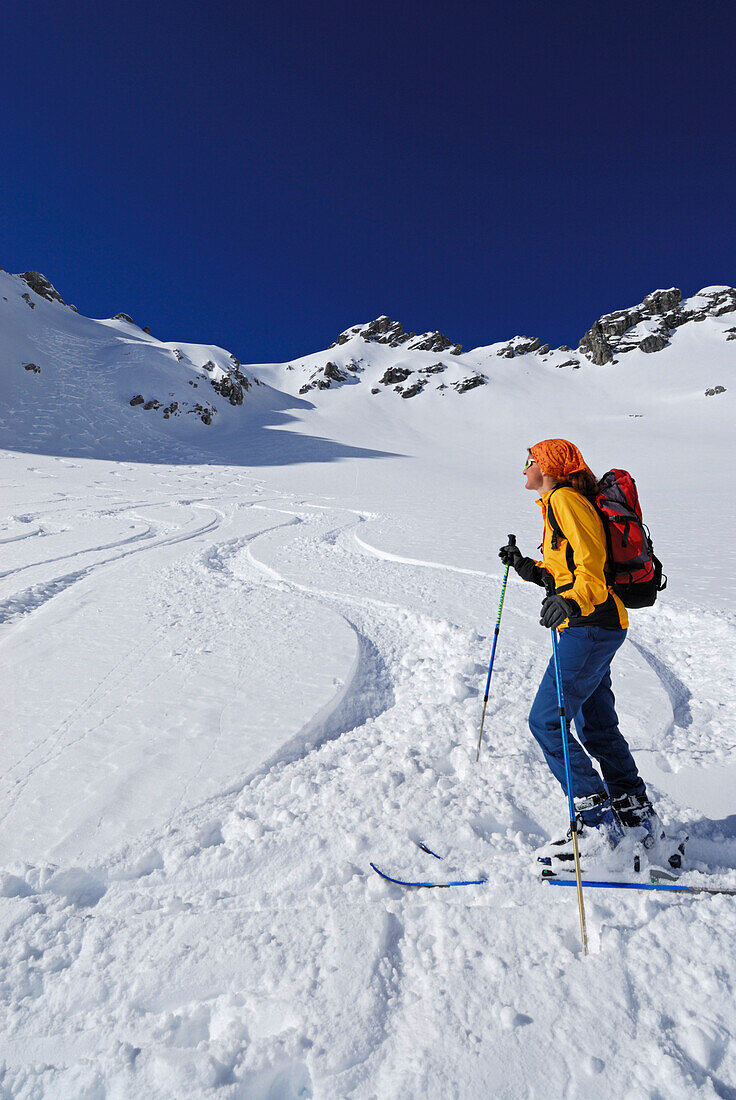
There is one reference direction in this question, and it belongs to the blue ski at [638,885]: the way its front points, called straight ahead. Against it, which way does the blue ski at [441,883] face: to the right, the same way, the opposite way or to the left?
the same way

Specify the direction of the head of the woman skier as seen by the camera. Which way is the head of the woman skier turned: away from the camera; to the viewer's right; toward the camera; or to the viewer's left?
to the viewer's left

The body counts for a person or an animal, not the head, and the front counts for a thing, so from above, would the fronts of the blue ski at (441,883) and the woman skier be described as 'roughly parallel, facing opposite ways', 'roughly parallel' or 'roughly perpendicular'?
roughly parallel

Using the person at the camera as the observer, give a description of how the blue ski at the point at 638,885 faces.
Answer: facing to the left of the viewer

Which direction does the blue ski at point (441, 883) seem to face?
to the viewer's left

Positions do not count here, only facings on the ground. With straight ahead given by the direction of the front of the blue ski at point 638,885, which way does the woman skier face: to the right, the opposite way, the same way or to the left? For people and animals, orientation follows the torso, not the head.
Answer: the same way

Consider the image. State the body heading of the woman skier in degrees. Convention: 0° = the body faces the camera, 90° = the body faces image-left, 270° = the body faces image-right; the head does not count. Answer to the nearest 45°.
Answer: approximately 90°

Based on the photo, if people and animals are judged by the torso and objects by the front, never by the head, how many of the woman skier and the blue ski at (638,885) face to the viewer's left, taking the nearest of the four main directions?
2
